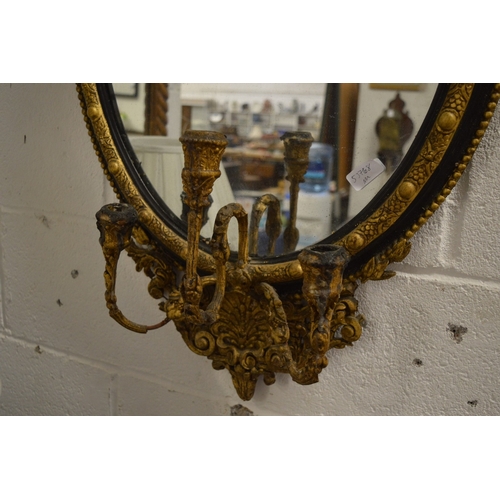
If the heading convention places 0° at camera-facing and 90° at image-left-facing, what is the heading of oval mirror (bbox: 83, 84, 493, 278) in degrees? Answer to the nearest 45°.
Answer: approximately 0°
